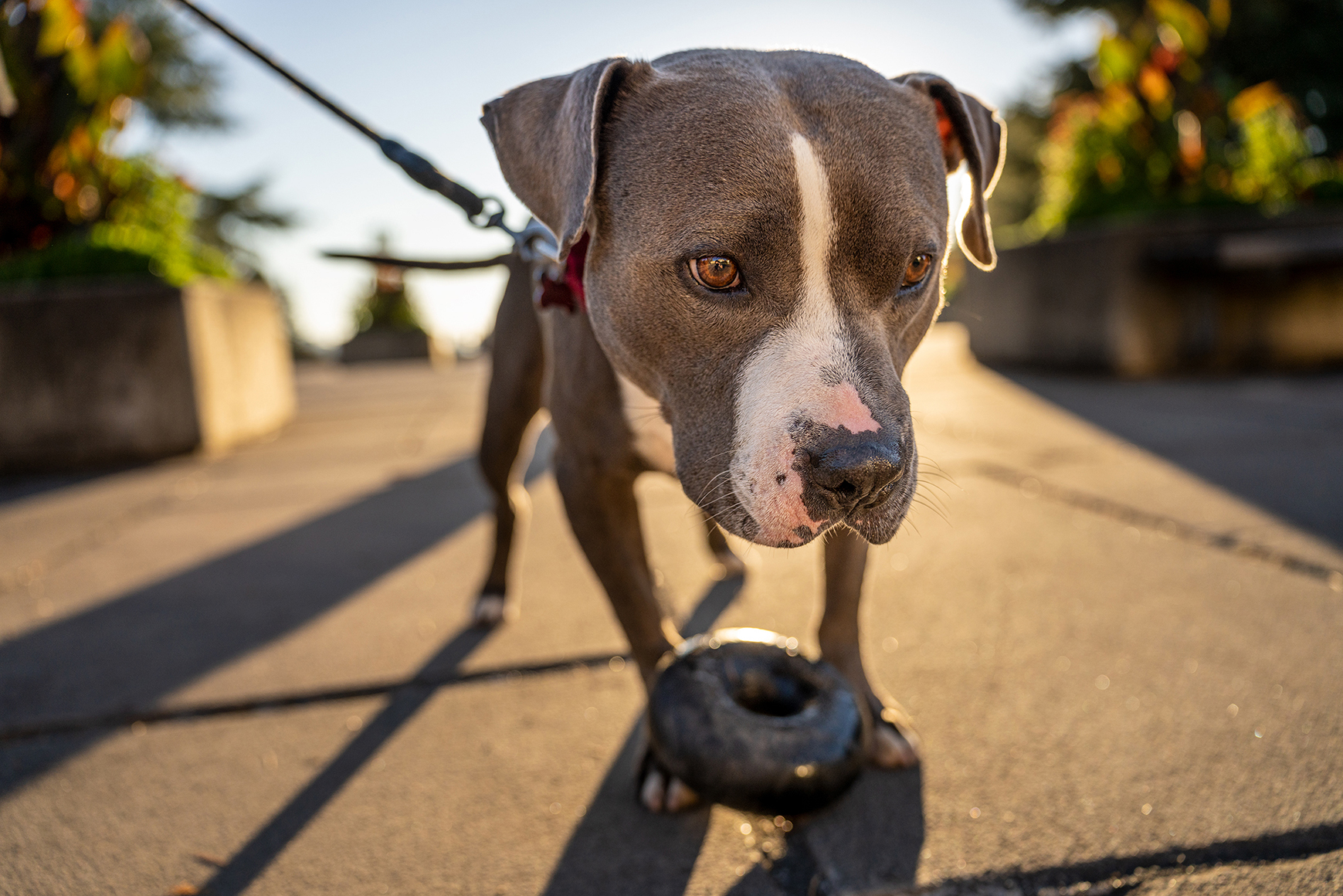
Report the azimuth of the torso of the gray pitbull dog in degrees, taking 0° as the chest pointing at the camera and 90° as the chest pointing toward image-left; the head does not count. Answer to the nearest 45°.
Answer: approximately 315°

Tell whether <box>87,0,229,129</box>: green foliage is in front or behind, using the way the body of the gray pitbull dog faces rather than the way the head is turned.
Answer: behind

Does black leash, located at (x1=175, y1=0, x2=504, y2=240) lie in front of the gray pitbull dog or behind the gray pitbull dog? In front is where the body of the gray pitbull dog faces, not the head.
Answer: behind
